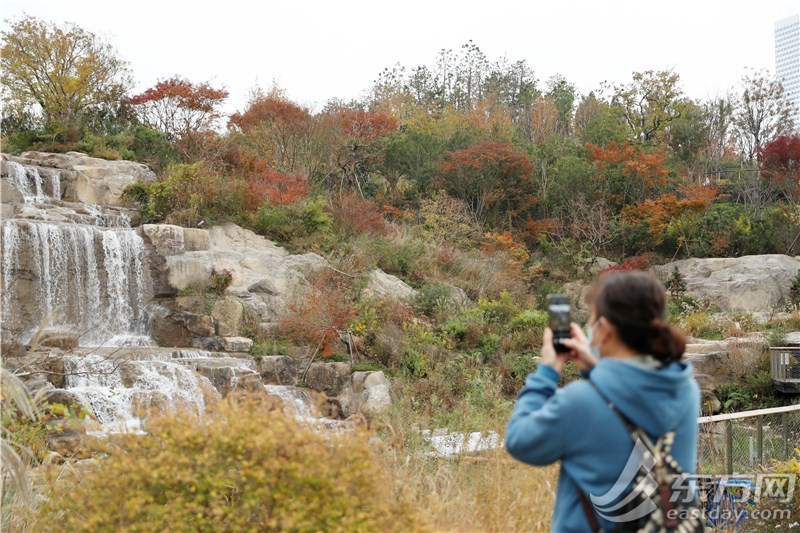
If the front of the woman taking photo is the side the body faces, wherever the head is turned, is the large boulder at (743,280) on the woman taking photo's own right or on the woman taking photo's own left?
on the woman taking photo's own right

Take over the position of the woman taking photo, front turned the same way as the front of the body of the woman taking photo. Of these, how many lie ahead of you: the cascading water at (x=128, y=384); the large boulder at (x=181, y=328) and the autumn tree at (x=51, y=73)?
3

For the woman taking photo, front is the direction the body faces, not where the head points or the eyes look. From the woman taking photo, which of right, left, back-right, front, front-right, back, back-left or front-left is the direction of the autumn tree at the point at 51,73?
front

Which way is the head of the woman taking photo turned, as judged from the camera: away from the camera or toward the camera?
away from the camera

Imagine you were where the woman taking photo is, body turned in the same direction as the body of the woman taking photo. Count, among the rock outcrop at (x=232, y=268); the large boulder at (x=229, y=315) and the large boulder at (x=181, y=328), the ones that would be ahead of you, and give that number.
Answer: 3

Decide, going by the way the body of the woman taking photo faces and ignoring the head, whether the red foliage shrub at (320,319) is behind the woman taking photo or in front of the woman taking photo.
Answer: in front

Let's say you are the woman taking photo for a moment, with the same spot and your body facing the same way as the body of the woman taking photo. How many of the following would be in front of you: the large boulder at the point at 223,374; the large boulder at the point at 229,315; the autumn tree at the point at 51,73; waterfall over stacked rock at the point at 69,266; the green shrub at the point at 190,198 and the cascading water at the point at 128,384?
6

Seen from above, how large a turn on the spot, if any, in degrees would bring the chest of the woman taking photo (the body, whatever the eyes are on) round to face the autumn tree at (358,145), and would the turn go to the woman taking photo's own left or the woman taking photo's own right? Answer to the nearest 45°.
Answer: approximately 45° to the woman taking photo's own right

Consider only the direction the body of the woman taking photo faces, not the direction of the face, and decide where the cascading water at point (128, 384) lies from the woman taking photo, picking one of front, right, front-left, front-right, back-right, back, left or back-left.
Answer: front

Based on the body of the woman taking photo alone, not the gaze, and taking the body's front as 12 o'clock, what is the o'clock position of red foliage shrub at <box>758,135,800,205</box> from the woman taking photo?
The red foliage shrub is roughly at 2 o'clock from the woman taking photo.

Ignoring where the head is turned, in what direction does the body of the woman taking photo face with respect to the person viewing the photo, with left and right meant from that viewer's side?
facing away from the viewer and to the left of the viewer

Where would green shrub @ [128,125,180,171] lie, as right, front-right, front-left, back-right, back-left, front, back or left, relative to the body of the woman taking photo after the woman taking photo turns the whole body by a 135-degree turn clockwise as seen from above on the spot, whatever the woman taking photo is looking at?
back-left

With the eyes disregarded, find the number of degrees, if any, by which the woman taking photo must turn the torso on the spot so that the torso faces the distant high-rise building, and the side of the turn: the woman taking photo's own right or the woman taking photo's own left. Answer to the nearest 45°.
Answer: approximately 45° to the woman taking photo's own right

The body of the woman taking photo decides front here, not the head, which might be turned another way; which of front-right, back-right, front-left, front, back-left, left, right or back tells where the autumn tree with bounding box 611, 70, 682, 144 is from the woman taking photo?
front-right

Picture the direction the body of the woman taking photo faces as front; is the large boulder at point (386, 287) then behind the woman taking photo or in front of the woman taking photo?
in front

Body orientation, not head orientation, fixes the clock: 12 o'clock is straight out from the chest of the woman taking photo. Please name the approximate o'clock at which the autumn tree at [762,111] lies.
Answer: The autumn tree is roughly at 2 o'clock from the woman taking photo.
